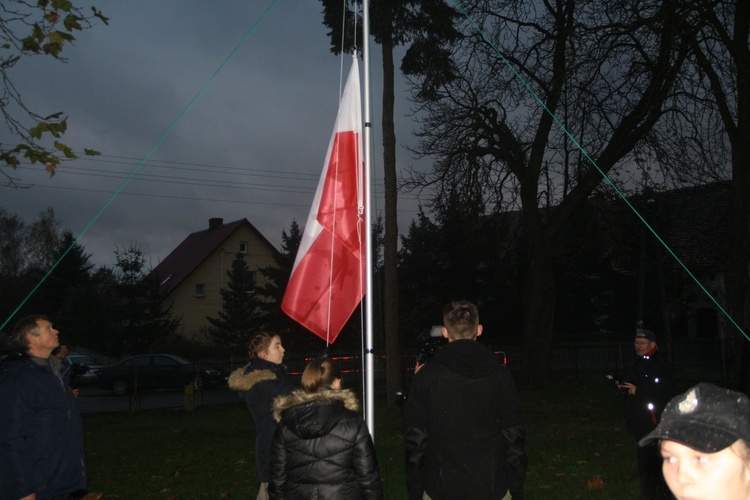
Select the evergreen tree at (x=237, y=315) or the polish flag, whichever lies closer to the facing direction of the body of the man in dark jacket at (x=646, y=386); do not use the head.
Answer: the polish flag

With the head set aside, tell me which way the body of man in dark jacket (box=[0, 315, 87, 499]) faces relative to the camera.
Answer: to the viewer's right

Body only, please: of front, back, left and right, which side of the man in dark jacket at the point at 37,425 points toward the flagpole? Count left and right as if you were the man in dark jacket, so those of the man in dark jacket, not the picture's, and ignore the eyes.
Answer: front

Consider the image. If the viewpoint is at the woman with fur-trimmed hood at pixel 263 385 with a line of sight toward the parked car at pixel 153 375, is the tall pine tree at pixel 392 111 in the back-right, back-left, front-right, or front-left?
front-right

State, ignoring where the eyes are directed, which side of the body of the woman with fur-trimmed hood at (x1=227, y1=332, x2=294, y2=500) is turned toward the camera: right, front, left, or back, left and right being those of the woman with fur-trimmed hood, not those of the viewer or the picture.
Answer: right

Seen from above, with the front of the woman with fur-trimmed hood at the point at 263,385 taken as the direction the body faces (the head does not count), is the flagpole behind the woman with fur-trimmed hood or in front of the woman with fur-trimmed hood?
in front

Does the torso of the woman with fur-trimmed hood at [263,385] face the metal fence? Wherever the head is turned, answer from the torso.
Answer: no

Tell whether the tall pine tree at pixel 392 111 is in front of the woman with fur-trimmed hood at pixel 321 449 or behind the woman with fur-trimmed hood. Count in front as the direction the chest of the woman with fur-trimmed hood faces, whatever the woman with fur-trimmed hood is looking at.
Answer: in front

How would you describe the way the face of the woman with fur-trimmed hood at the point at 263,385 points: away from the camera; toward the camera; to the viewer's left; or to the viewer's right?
to the viewer's right

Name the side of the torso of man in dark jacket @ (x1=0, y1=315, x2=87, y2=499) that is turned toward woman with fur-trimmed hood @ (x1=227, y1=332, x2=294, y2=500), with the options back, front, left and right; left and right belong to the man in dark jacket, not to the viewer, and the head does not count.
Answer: front

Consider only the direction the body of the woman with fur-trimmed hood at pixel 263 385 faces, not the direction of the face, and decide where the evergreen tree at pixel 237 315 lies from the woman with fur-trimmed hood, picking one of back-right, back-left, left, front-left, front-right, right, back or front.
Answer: left

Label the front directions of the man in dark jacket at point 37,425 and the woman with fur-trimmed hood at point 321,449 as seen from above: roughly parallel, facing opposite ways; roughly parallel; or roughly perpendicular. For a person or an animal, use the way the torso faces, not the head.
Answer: roughly perpendicular

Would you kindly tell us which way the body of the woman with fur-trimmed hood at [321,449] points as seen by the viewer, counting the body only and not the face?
away from the camera

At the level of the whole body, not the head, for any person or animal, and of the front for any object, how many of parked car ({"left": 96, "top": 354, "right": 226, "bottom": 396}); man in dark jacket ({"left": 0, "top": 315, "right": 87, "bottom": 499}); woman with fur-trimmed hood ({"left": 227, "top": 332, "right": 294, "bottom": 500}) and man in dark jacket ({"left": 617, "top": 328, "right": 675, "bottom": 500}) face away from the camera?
0

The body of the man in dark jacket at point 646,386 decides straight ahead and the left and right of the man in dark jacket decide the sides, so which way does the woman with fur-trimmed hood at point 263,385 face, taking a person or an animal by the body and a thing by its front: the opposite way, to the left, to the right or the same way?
the opposite way

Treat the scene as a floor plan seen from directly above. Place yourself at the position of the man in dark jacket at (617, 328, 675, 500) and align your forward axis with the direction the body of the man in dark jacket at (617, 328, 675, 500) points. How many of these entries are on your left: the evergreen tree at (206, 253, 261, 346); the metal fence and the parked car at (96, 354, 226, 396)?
0

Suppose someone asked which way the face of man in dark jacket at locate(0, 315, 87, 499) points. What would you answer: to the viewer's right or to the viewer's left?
to the viewer's right

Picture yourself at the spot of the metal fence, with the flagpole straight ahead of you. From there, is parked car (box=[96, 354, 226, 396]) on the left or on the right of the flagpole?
right
